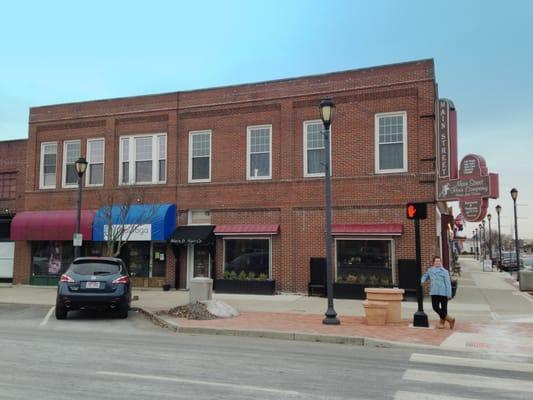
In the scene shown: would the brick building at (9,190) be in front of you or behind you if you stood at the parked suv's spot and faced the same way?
in front

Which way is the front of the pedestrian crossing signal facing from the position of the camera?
facing the viewer

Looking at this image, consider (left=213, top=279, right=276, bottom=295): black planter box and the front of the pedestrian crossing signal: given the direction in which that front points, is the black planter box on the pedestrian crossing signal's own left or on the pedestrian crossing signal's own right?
on the pedestrian crossing signal's own right

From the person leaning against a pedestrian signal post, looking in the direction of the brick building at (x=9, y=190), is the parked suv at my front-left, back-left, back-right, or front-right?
front-left

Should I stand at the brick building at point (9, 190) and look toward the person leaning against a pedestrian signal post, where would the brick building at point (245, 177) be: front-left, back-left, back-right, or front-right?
front-left

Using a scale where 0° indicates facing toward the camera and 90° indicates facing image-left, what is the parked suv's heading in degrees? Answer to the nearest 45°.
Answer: approximately 180°

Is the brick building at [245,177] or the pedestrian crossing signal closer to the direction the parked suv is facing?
the brick building

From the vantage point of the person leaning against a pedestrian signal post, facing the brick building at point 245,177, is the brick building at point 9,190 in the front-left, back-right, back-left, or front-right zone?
front-left

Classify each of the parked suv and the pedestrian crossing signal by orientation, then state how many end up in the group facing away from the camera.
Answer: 1

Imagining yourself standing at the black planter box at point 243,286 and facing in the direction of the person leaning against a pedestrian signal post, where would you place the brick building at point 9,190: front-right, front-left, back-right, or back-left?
back-right

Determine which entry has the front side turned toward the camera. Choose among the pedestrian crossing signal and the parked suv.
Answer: the pedestrian crossing signal

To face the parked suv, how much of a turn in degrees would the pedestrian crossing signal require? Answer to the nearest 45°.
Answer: approximately 90° to its right

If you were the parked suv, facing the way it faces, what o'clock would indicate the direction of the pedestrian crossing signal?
The pedestrian crossing signal is roughly at 4 o'clock from the parked suv.
